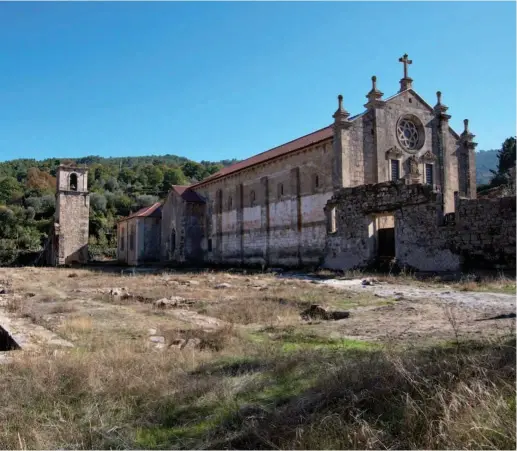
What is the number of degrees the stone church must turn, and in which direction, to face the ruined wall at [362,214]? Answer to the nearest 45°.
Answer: approximately 45° to its right

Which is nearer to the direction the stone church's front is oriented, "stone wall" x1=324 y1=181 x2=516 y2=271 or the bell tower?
the stone wall

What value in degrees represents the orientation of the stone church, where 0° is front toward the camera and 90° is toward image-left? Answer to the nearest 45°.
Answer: approximately 315°

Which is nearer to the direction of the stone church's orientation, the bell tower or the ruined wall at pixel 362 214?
the ruined wall

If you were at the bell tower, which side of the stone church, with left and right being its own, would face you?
back

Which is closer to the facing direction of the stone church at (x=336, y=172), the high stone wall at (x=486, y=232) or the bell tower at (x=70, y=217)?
the high stone wall

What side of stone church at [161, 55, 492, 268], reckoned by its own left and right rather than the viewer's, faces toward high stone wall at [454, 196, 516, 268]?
front

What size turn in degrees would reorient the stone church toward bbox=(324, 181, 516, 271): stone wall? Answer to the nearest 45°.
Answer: approximately 45° to its right
